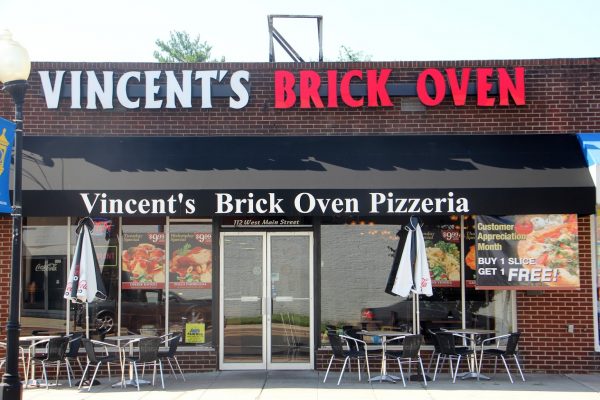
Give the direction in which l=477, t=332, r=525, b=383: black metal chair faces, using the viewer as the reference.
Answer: facing away from the viewer and to the left of the viewer

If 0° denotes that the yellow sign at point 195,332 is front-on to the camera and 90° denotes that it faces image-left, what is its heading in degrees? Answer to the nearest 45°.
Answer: approximately 0°

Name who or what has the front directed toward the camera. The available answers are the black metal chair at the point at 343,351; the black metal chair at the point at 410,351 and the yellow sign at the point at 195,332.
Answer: the yellow sign

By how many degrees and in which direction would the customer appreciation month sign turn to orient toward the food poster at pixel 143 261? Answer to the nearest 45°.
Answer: approximately 90° to its right
